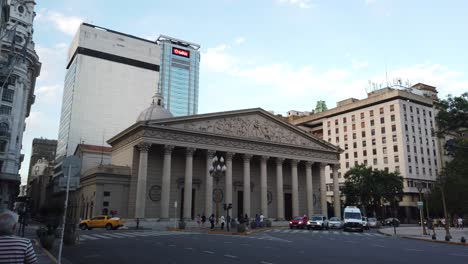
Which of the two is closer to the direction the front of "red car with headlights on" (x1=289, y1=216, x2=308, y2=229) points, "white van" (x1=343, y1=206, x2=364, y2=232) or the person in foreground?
the person in foreground

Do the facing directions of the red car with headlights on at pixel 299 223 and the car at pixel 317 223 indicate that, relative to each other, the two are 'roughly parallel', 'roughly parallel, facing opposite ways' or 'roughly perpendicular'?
roughly parallel

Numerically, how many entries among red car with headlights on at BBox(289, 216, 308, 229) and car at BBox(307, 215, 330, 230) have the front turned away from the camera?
0

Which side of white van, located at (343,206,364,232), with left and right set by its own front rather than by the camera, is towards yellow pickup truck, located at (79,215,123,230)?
right

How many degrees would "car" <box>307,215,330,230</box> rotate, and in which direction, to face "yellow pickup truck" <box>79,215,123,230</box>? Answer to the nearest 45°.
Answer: approximately 45° to its right

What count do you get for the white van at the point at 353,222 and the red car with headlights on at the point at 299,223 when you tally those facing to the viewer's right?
0

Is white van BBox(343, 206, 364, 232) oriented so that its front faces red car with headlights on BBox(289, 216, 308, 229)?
no

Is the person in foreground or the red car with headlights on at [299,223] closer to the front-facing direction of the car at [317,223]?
the person in foreground

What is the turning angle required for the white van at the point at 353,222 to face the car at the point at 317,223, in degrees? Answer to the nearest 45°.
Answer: approximately 135° to its right

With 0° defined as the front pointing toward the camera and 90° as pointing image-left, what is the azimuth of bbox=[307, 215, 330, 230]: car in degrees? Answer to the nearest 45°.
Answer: approximately 45°

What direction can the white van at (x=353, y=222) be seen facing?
toward the camera

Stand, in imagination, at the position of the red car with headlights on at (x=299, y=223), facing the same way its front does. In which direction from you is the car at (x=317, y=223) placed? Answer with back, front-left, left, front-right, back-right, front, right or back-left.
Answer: left

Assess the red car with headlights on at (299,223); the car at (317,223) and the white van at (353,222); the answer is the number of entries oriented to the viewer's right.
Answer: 0

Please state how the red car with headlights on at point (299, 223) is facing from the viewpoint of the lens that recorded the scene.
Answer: facing the viewer and to the left of the viewer

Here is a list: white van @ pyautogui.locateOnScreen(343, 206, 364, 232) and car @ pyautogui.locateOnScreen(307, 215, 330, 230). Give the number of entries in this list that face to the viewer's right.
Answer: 0

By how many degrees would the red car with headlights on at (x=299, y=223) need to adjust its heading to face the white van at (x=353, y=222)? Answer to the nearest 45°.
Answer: approximately 90° to its left

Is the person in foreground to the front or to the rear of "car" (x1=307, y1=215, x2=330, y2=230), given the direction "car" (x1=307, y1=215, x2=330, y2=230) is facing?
to the front
